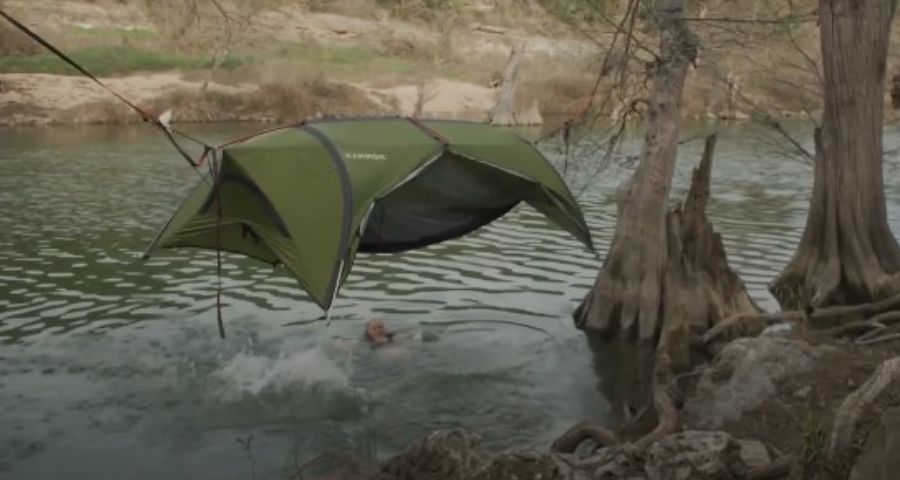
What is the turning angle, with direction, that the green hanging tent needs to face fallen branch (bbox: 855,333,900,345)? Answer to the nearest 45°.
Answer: approximately 45° to its left

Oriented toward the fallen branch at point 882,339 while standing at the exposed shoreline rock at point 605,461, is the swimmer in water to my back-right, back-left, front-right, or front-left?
front-left

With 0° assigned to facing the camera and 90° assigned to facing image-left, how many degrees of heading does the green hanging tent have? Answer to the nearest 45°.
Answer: approximately 315°

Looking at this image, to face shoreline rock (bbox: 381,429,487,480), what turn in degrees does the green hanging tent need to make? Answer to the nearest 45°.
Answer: approximately 45° to its right

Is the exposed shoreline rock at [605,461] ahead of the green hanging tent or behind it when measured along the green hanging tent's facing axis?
ahead

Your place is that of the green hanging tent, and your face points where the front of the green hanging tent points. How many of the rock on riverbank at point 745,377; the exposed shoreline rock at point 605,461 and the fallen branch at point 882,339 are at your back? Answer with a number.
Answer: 0

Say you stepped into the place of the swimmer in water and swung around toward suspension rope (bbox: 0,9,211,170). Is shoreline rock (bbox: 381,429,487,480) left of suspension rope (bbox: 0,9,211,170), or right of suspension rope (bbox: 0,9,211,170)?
left

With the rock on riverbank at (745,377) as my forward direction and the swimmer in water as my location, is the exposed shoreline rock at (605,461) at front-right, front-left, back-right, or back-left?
front-right
